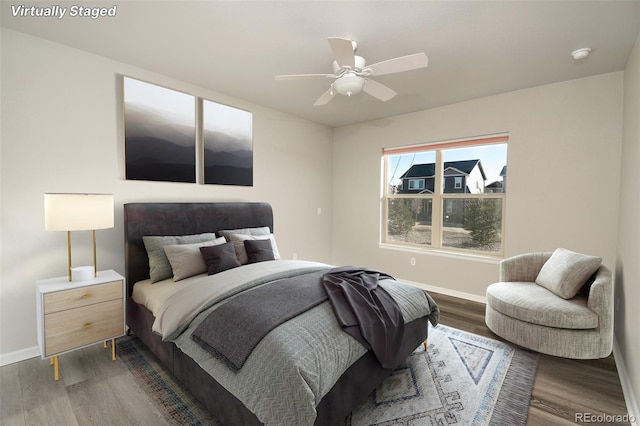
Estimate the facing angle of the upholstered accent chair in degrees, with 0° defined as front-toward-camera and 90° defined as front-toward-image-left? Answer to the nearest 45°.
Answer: approximately 45°

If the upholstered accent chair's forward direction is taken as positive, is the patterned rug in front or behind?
in front

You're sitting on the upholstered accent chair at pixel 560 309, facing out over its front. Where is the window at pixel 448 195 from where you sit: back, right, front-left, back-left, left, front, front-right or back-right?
right

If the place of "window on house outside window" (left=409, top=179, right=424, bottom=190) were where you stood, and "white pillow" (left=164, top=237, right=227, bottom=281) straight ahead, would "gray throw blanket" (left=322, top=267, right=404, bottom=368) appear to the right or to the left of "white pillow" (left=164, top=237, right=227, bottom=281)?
left

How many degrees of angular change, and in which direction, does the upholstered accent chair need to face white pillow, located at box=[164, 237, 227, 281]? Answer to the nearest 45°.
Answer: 0° — it already faces it

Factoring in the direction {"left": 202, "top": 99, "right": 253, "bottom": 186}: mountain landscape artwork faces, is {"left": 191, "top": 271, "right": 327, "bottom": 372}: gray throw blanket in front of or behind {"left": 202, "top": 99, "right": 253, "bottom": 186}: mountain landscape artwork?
in front

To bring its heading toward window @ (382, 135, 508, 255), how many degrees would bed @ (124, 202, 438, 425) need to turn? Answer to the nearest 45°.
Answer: approximately 90° to its left

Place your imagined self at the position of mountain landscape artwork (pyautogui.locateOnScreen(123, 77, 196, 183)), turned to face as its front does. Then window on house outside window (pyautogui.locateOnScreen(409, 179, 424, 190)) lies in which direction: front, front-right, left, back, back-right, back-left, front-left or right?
front-left

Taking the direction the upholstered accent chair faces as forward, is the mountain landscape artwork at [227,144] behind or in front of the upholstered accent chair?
in front

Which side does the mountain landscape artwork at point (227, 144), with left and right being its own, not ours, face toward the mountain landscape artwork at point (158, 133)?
right

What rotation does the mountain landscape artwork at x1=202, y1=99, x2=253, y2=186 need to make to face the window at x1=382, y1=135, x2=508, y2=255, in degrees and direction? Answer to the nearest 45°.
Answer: approximately 45° to its left
